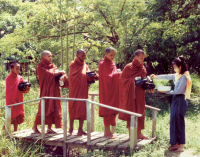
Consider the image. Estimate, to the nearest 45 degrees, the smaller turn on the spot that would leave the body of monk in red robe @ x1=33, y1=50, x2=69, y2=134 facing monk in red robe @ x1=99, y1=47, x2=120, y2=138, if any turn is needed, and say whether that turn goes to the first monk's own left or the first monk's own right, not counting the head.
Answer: approximately 45° to the first monk's own right

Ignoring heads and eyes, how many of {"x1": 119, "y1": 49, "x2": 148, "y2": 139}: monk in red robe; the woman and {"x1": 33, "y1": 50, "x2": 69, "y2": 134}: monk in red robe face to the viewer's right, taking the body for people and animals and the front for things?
2

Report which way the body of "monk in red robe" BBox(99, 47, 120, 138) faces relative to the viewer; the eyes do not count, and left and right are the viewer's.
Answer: facing the viewer and to the right of the viewer

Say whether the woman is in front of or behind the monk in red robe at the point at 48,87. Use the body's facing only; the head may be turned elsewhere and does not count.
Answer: in front

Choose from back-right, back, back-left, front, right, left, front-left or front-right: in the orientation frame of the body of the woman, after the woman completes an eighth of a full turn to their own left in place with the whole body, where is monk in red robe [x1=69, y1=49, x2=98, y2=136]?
front-right

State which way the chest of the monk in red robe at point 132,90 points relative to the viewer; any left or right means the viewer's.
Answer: facing to the right of the viewer

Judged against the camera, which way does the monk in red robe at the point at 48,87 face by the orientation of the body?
to the viewer's right

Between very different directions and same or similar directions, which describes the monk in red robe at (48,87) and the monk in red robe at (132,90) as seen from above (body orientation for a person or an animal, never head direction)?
same or similar directions

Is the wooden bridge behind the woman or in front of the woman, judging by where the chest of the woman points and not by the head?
in front

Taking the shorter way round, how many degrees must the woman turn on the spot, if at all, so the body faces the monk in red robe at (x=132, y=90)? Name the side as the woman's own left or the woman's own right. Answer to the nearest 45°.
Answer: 0° — they already face them

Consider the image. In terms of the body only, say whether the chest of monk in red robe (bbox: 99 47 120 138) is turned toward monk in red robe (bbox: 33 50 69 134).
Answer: no

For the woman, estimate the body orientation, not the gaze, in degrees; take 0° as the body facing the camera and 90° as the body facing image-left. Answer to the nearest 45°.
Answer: approximately 90°

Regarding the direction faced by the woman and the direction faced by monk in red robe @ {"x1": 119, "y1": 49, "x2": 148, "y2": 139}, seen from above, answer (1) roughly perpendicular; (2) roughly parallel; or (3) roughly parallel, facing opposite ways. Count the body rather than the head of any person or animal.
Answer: roughly parallel, facing opposite ways

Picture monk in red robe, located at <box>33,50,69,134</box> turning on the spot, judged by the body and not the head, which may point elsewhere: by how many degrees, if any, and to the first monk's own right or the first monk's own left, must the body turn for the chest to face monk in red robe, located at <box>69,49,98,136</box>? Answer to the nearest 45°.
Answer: approximately 45° to the first monk's own right

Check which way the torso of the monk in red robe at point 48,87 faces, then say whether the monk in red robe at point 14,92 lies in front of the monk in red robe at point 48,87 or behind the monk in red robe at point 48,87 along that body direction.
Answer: behind

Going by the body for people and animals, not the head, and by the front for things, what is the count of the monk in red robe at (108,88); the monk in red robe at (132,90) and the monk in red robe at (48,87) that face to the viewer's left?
0
